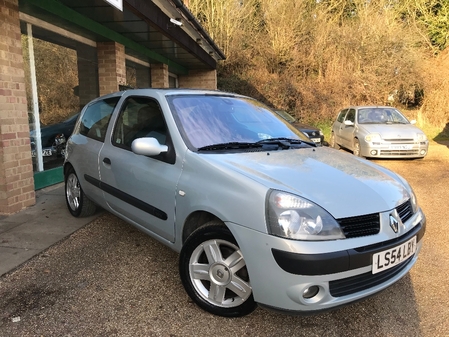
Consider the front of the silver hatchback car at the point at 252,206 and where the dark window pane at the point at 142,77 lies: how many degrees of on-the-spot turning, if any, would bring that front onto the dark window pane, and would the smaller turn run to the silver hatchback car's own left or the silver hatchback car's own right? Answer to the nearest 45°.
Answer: approximately 135° to the silver hatchback car's own left

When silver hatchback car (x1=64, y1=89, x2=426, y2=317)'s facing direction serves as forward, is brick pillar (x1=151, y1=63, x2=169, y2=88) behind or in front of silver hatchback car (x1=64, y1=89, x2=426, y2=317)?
behind

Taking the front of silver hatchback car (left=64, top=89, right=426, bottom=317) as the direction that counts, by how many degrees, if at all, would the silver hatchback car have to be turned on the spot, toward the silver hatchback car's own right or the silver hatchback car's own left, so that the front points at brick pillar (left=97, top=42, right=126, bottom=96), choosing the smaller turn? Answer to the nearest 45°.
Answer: approximately 180°

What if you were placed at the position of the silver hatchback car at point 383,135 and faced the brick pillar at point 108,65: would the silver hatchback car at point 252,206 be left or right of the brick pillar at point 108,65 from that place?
left

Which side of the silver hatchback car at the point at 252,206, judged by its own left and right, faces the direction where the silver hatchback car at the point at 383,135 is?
left

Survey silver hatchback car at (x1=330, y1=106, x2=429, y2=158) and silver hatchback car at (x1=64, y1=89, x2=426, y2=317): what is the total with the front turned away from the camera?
0

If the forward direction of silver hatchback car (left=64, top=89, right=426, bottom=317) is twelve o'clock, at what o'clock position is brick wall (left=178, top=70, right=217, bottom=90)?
The brick wall is roughly at 7 o'clock from the silver hatchback car.

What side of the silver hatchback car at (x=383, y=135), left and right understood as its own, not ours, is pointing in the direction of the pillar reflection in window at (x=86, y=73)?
right

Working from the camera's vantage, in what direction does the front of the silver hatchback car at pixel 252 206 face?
facing the viewer and to the right of the viewer

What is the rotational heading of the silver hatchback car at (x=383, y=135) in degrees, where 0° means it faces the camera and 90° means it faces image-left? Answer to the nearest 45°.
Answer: approximately 315°

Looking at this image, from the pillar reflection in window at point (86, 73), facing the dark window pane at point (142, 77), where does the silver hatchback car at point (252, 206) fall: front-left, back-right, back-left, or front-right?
back-right

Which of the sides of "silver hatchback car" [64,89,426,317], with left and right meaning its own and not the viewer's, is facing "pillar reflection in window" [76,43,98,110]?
back

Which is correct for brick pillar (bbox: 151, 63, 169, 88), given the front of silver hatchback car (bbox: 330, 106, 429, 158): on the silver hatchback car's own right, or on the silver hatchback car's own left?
on the silver hatchback car's own right

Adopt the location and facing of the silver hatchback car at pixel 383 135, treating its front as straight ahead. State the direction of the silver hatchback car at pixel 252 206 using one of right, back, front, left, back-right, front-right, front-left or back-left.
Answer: front-right
